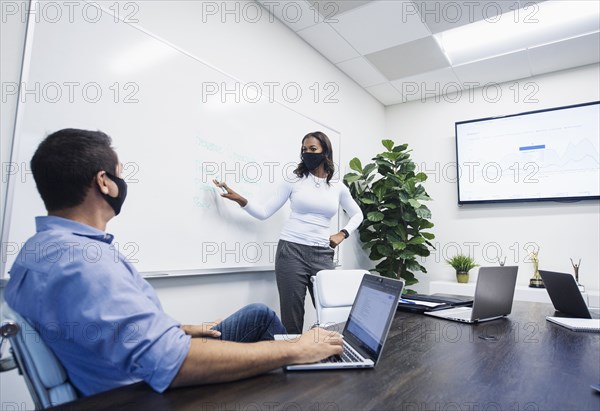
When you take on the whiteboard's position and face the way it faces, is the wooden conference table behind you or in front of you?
in front

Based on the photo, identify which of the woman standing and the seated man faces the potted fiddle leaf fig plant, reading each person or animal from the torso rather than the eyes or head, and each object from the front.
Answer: the seated man

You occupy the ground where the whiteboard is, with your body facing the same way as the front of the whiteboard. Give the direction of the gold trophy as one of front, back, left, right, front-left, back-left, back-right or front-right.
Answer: front-left

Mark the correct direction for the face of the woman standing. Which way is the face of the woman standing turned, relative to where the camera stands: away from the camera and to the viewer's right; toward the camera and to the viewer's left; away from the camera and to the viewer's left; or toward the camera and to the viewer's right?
toward the camera and to the viewer's left

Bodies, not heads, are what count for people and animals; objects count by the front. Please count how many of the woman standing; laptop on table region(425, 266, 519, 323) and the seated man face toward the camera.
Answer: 1

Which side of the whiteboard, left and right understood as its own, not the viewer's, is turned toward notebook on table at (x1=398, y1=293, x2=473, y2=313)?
front

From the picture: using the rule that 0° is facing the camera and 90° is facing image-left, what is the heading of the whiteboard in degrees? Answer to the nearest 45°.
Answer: approximately 315°

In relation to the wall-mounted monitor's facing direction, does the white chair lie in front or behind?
in front

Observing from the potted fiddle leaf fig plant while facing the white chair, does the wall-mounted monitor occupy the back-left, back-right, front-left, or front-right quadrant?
back-left

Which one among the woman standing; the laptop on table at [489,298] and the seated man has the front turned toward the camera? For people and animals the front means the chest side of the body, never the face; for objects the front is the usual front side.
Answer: the woman standing

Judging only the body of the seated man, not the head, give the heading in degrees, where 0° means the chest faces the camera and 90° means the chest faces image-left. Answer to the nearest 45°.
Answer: approximately 225°

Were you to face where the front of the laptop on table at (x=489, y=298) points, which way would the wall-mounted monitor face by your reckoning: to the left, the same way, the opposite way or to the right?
to the left

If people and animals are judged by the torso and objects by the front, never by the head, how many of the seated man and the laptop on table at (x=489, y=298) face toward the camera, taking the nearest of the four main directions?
0

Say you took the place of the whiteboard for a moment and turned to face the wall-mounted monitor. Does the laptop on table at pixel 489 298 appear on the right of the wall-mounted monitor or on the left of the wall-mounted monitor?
right

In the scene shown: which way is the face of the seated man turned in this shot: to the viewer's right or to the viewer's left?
to the viewer's right
